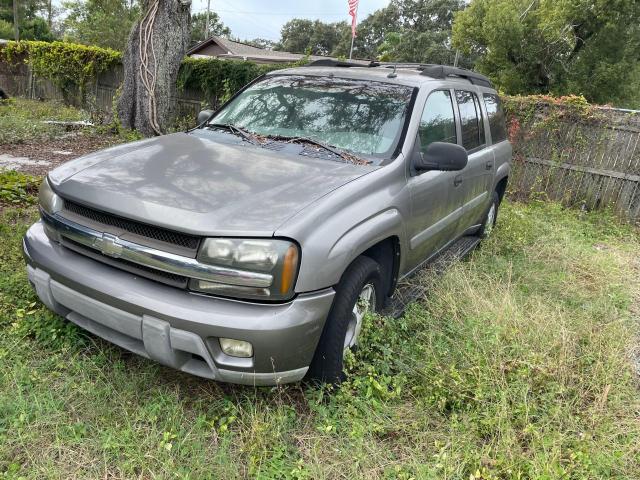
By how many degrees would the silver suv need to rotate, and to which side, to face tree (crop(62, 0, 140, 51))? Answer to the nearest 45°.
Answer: approximately 135° to its right

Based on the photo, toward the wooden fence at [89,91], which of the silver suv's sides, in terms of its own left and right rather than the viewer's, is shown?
right

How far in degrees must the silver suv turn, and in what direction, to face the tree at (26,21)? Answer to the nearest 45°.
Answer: approximately 90° to its right

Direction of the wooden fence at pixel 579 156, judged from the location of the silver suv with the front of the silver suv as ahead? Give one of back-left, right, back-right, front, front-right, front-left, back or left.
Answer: back

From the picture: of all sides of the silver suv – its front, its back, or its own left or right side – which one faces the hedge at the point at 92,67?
right

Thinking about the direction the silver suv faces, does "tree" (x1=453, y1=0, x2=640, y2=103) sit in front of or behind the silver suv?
behind
